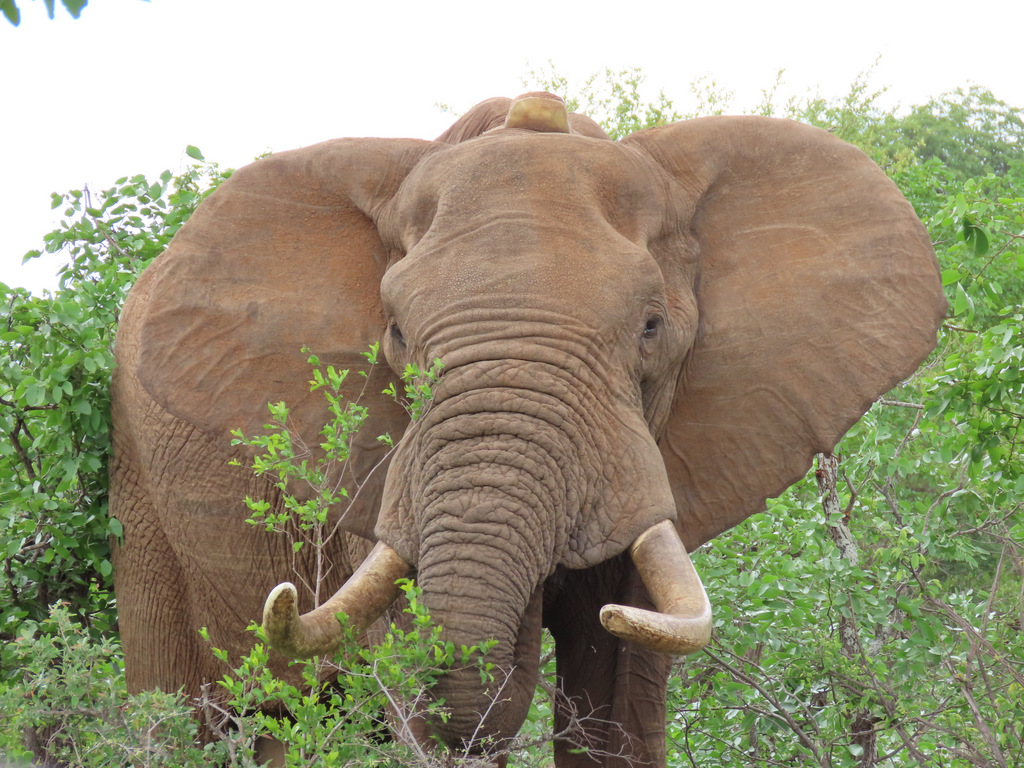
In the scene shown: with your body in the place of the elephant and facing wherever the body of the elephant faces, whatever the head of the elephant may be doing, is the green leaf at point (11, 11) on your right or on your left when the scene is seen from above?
on your right

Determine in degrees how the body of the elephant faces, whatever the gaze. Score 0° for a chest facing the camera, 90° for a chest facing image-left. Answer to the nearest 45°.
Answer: approximately 315°

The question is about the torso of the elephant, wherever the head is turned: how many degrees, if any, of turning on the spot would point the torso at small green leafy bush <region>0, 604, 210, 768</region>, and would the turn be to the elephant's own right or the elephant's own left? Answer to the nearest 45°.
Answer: approximately 90° to the elephant's own right
